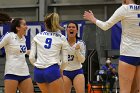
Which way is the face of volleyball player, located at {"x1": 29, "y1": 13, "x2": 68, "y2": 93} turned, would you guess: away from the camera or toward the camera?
away from the camera

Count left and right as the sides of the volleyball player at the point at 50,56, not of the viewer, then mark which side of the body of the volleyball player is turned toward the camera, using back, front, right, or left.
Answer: back

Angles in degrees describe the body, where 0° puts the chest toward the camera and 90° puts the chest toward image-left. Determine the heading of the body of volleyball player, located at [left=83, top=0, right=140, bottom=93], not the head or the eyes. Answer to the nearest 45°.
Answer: approximately 180°

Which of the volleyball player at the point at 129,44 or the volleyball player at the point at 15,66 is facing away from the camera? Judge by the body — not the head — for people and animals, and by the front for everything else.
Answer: the volleyball player at the point at 129,44

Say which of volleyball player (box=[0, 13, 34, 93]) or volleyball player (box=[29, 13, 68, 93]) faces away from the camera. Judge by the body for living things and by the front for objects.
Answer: volleyball player (box=[29, 13, 68, 93])

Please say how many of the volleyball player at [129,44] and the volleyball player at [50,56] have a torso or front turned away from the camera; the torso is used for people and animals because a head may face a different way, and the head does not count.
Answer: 2

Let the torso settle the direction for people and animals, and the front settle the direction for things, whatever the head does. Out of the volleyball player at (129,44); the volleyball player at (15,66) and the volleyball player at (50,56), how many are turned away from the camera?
2
